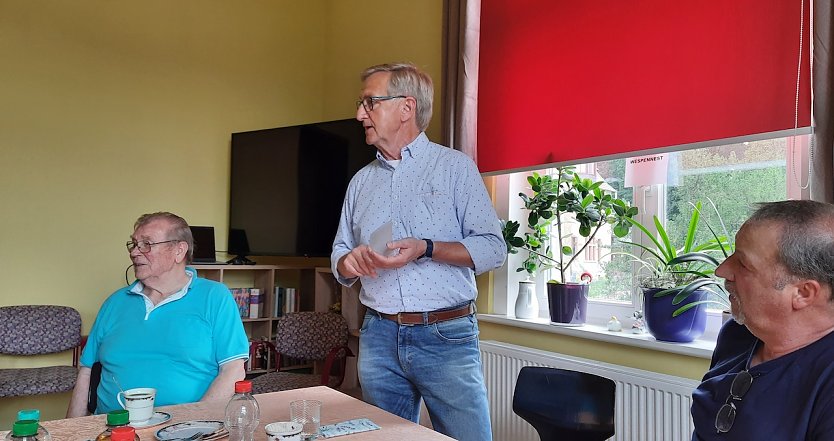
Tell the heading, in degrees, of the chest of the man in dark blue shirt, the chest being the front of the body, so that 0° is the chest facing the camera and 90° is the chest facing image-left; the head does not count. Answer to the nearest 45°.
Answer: approximately 45°

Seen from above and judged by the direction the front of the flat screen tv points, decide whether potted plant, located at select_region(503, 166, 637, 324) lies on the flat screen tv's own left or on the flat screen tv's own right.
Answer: on the flat screen tv's own left

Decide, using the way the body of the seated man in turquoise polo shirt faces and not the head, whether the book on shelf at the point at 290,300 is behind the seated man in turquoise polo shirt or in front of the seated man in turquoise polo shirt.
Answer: behind
